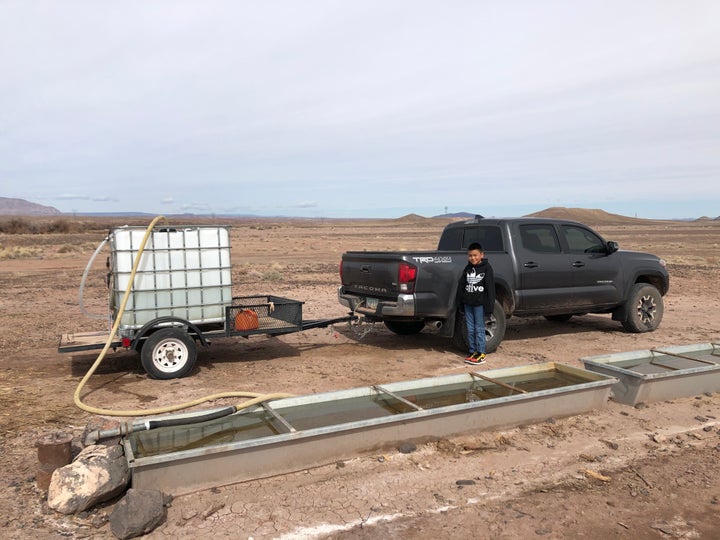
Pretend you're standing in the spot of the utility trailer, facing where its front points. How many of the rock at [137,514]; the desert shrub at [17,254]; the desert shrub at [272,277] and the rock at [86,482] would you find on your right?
2

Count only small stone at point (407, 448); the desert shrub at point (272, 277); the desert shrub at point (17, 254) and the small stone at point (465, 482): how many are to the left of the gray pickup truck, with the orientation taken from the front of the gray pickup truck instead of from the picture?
2

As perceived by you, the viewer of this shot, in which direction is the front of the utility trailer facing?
facing to the right of the viewer

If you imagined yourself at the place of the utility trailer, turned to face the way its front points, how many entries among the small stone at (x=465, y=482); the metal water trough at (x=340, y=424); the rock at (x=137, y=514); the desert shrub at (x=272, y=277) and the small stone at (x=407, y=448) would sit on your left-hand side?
1

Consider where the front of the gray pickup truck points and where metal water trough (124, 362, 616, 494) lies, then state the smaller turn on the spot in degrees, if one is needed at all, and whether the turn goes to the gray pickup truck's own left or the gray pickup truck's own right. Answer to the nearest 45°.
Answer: approximately 135° to the gray pickup truck's own right

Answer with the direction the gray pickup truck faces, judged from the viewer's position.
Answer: facing away from the viewer and to the right of the viewer

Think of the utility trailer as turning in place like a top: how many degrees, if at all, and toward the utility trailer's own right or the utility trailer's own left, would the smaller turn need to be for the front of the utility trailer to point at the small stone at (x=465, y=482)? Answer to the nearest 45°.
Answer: approximately 45° to the utility trailer's own right

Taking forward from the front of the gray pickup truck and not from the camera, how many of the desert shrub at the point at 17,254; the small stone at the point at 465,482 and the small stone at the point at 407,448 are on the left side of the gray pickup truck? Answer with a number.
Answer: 1

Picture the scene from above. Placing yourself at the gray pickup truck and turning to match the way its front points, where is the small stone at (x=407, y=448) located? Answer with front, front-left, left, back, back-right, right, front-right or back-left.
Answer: back-right

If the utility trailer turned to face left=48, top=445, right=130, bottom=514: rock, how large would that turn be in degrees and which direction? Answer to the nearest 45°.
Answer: approximately 90° to its right

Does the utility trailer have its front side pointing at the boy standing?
yes

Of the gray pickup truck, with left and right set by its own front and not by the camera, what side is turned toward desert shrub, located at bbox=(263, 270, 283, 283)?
left

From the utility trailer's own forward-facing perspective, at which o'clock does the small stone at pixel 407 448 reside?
The small stone is roughly at 2 o'clock from the utility trailer.

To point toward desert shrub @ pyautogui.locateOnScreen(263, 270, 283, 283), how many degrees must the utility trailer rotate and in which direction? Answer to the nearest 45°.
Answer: approximately 90° to its left
